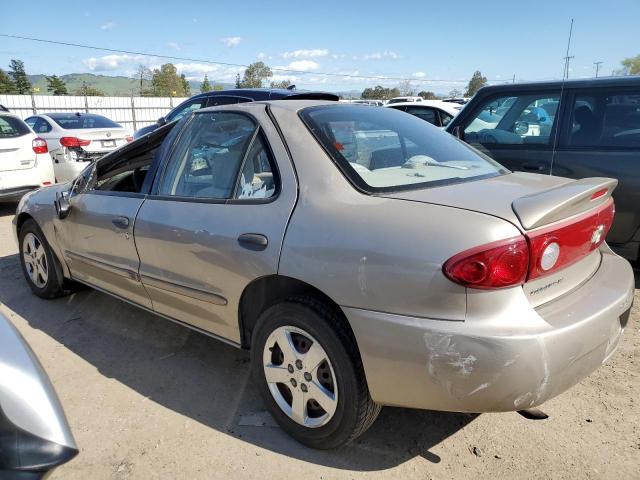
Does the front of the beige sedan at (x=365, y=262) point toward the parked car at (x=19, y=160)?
yes

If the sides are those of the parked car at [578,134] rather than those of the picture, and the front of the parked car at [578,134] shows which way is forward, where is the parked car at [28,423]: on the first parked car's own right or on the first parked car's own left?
on the first parked car's own left

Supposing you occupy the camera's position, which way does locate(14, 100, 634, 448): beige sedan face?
facing away from the viewer and to the left of the viewer

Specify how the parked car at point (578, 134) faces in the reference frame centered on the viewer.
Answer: facing away from the viewer and to the left of the viewer

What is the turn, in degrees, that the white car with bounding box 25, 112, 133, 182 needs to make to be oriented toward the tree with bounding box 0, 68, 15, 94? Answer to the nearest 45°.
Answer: approximately 45° to its right

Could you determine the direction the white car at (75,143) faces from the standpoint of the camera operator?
facing away from the viewer and to the left of the viewer

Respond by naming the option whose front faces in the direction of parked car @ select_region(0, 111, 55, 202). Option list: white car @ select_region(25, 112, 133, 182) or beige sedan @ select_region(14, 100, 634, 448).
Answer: the beige sedan
